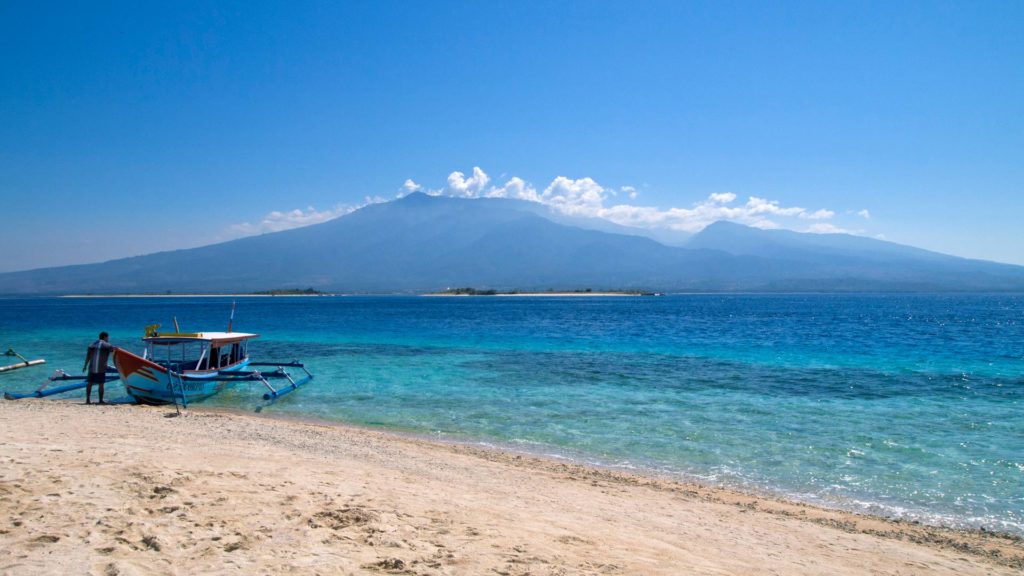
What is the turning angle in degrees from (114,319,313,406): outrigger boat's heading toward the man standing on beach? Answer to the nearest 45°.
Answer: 0° — it already faces them

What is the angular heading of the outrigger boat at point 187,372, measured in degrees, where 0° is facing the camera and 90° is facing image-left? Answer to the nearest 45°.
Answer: approximately 45°
